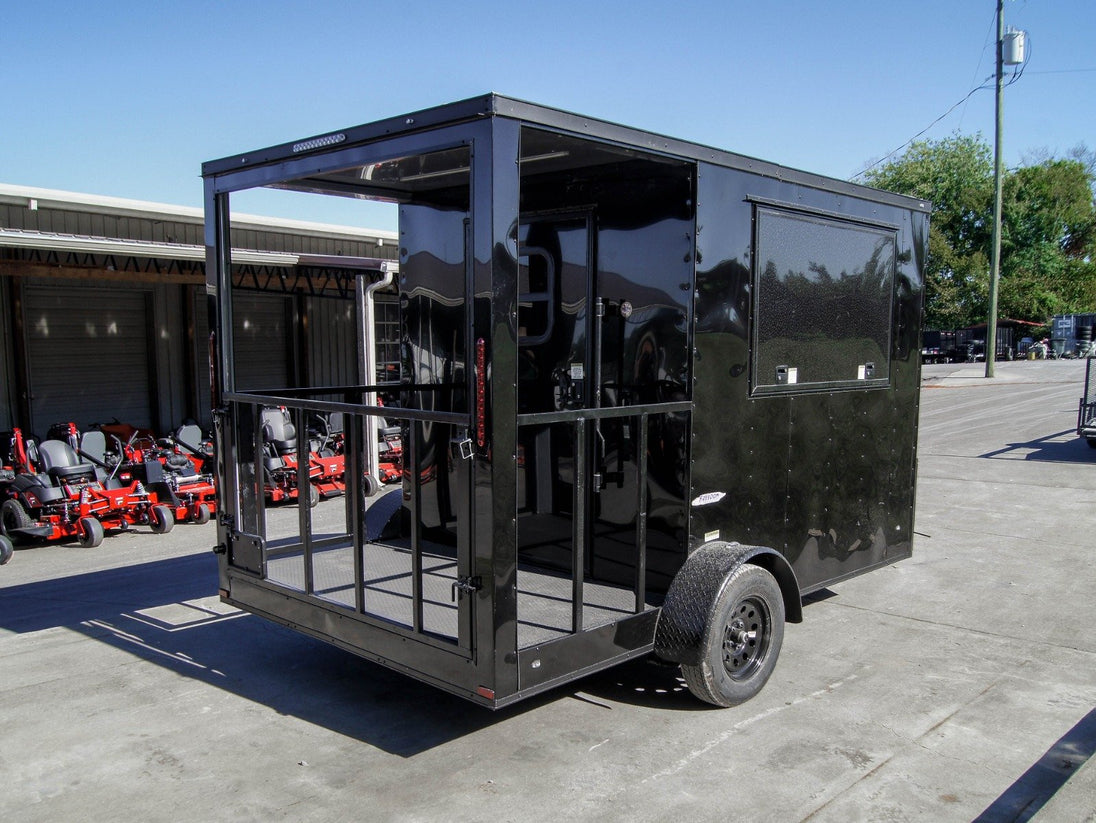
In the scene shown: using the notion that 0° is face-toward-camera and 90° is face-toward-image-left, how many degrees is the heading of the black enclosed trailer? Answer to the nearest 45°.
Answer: approximately 225°

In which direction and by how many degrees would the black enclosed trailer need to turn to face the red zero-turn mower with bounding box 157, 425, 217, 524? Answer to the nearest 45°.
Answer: approximately 90° to its left

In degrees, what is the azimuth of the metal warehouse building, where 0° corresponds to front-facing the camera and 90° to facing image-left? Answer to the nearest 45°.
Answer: approximately 315°

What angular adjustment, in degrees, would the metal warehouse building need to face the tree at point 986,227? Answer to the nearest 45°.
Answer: approximately 90° to its left

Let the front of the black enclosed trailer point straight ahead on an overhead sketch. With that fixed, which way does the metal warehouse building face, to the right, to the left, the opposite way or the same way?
to the right

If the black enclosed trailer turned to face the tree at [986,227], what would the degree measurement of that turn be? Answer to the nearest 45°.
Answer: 0° — it already faces it

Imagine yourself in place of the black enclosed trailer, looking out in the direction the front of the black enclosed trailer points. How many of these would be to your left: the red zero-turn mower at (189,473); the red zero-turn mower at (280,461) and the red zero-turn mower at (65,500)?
3

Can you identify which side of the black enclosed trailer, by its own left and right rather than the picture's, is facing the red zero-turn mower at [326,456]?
left

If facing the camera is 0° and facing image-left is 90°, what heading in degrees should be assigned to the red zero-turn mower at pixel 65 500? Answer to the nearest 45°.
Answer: approximately 315°

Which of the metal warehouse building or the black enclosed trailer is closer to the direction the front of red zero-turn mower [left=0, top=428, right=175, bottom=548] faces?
the black enclosed trailer
